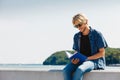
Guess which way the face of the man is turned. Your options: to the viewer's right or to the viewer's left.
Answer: to the viewer's left

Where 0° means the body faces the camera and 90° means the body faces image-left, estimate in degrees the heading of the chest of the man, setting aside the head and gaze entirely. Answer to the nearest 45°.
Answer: approximately 45°
